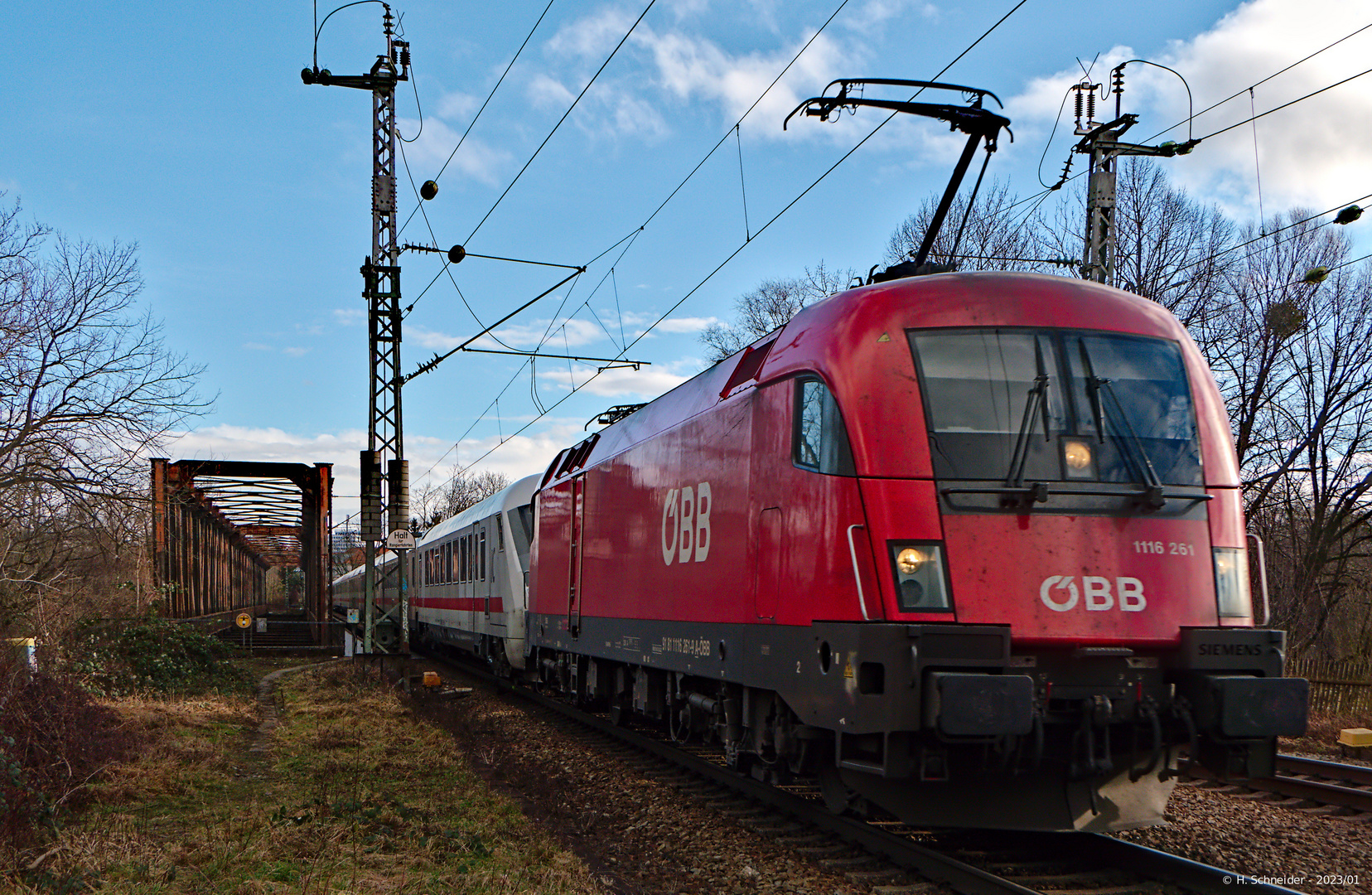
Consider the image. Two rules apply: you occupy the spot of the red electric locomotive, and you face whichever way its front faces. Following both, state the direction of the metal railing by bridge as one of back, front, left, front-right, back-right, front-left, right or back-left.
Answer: back

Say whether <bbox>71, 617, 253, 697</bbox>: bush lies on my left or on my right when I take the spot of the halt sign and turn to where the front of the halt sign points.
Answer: on my right

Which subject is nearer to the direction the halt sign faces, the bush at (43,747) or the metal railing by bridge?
the bush

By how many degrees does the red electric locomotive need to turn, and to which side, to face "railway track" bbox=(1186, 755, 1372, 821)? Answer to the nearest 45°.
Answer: approximately 90° to its left

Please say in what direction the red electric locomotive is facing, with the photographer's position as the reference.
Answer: facing the viewer and to the right of the viewer

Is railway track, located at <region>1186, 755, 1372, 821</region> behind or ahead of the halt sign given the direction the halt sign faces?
ahead

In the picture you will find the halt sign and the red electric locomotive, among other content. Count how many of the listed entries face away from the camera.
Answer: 0

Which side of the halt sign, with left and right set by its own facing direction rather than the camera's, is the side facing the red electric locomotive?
front

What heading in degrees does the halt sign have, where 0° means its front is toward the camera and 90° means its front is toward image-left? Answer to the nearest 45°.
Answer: approximately 0°

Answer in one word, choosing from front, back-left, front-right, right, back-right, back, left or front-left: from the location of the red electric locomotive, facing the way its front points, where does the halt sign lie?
back

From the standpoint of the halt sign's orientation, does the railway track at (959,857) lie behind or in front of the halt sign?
in front

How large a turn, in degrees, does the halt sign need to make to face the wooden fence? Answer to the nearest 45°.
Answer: approximately 45° to its left
